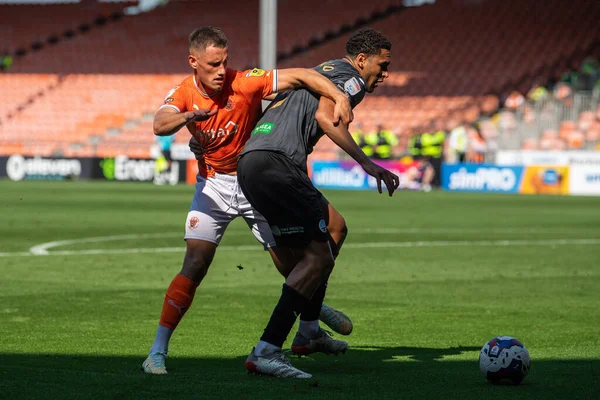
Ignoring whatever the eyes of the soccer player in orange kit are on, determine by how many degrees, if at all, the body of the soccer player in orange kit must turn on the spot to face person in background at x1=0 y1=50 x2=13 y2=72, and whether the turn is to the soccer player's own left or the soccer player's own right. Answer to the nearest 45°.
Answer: approximately 135° to the soccer player's own left

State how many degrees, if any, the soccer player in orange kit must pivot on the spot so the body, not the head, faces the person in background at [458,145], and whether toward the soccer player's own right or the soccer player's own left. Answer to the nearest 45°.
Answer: approximately 135° to the soccer player's own left

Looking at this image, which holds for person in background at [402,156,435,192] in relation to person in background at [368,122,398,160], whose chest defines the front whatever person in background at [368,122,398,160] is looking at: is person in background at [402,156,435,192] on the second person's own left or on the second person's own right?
on the second person's own left

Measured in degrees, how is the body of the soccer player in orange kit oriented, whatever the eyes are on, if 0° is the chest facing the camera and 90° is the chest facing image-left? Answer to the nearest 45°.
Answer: approximately 315°

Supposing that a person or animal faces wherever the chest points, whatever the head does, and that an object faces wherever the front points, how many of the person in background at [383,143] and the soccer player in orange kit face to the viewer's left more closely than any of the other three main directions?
0

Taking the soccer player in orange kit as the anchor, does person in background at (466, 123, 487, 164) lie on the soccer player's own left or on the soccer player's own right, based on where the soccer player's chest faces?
on the soccer player's own left

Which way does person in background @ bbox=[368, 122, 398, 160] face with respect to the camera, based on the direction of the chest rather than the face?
toward the camera

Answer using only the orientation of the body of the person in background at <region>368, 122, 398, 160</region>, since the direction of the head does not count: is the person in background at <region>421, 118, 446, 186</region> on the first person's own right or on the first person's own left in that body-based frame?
on the first person's own left

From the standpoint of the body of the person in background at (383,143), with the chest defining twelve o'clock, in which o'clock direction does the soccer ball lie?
The soccer ball is roughly at 12 o'clock from the person in background.

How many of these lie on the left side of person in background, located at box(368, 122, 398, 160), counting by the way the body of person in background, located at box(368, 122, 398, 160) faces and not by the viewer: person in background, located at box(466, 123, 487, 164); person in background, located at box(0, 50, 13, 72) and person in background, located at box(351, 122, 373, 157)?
1

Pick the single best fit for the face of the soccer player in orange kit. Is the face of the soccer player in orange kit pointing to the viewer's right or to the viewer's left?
to the viewer's right

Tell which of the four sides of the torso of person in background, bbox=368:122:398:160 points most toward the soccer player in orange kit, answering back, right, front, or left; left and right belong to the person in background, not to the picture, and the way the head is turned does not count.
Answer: front
